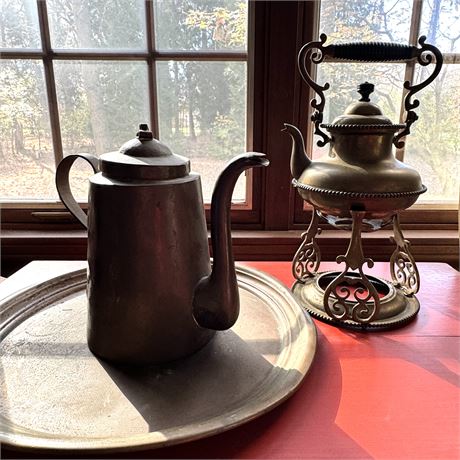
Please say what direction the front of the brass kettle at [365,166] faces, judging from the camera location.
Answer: facing to the left of the viewer
